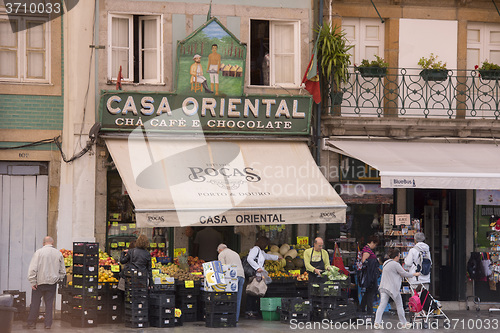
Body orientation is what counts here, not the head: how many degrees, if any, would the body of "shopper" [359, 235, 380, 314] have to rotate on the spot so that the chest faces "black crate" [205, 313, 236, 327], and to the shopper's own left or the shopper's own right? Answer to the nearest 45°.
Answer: approximately 135° to the shopper's own right

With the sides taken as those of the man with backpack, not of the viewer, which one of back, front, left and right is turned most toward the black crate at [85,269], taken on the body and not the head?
left

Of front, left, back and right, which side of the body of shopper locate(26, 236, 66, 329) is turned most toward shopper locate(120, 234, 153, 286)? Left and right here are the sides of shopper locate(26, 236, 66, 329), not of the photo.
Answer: right

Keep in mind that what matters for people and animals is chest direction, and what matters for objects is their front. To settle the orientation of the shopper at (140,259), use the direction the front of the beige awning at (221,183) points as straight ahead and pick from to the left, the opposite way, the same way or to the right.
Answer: the opposite way

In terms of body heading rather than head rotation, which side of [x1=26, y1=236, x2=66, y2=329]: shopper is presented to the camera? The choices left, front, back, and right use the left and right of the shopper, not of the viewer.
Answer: back

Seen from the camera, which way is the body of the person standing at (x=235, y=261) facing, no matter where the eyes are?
to the viewer's left
